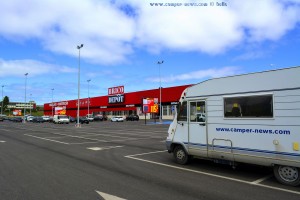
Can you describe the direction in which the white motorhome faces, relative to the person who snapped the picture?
facing away from the viewer and to the left of the viewer
